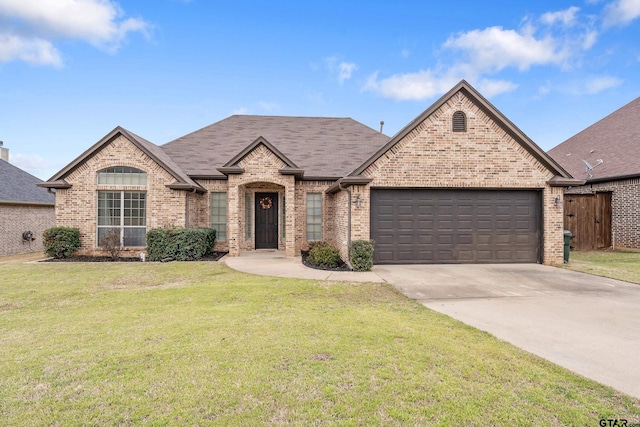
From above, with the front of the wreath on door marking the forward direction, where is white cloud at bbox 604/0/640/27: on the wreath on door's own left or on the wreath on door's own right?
on the wreath on door's own left

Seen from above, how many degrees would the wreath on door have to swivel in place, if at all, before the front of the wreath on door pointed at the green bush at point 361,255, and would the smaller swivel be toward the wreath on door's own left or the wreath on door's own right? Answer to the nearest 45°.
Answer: approximately 45° to the wreath on door's own left

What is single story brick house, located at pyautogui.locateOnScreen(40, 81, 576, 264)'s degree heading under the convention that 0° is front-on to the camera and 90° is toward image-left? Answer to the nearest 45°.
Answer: approximately 0°

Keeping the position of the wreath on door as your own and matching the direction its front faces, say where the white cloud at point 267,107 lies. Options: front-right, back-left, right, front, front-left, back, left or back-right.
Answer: back

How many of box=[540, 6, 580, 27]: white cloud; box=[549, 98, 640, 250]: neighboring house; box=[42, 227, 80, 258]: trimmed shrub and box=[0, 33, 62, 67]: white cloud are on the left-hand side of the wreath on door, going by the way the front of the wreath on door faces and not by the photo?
2

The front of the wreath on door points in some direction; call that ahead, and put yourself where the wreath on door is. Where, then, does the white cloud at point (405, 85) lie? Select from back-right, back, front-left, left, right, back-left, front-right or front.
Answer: back-left
